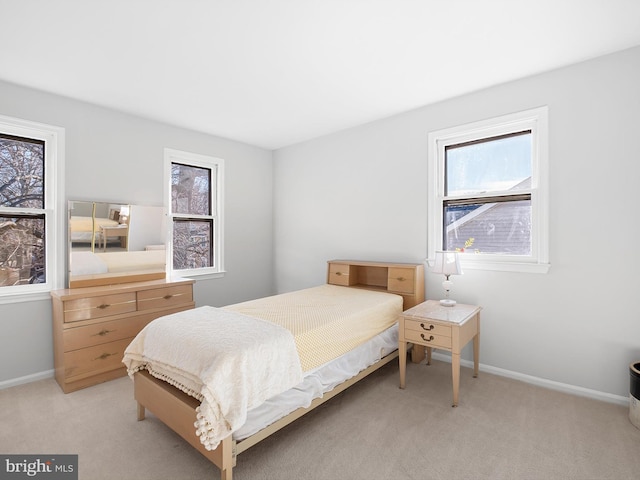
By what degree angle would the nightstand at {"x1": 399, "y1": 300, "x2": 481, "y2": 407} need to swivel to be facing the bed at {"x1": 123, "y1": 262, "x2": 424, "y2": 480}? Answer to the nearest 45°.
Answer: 0° — it already faces it

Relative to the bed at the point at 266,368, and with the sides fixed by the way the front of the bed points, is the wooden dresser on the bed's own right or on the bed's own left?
on the bed's own right

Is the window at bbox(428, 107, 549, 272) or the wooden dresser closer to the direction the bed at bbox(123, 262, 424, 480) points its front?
the wooden dresser

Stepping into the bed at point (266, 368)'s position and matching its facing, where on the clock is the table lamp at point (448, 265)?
The table lamp is roughly at 7 o'clock from the bed.

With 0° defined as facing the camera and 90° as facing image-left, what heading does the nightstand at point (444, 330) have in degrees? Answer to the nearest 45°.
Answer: approximately 45°

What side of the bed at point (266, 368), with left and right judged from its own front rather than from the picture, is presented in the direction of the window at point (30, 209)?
right

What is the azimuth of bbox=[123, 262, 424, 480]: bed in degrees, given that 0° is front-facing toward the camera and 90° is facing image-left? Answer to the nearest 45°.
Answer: approximately 45°

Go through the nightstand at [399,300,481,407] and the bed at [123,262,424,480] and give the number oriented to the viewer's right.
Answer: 0
